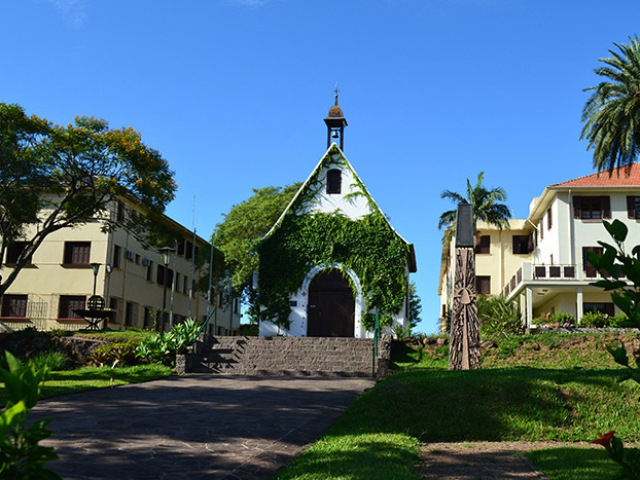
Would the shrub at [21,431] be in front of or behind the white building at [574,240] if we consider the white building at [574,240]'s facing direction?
in front

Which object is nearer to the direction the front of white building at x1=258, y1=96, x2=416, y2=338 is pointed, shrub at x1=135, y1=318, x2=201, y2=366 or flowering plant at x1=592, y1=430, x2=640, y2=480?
the flowering plant

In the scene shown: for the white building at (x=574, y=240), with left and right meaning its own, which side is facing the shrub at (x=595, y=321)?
front

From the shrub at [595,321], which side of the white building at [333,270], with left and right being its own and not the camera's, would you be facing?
left

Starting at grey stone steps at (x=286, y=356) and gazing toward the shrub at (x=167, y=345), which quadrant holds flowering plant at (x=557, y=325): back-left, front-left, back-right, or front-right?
back-right

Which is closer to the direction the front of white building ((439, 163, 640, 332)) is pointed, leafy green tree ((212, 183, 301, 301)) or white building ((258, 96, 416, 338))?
the white building

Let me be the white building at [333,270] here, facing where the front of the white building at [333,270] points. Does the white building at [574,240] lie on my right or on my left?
on my left

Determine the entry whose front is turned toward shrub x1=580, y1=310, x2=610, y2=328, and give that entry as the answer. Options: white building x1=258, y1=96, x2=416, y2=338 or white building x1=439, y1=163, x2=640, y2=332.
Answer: white building x1=439, y1=163, x2=640, y2=332

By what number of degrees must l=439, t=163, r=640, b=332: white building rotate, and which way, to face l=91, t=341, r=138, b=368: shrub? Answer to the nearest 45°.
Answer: approximately 45° to its right

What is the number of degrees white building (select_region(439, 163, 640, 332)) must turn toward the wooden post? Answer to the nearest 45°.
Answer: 0° — it already faces it

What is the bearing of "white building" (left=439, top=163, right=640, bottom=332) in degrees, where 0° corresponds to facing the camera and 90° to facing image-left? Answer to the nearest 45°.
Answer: approximately 0°

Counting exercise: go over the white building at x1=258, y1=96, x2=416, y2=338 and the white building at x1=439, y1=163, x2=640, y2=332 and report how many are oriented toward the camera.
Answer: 2

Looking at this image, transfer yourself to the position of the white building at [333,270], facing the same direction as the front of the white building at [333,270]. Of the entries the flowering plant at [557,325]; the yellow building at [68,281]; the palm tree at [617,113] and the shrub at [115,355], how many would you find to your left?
2

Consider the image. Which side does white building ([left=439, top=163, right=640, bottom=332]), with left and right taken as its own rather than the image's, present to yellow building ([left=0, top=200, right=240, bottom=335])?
right

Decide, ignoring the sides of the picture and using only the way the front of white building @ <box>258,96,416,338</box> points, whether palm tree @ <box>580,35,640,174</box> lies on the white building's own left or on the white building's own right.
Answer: on the white building's own left

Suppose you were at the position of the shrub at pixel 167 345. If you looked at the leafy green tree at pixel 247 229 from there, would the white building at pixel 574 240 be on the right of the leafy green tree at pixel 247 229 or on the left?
right
